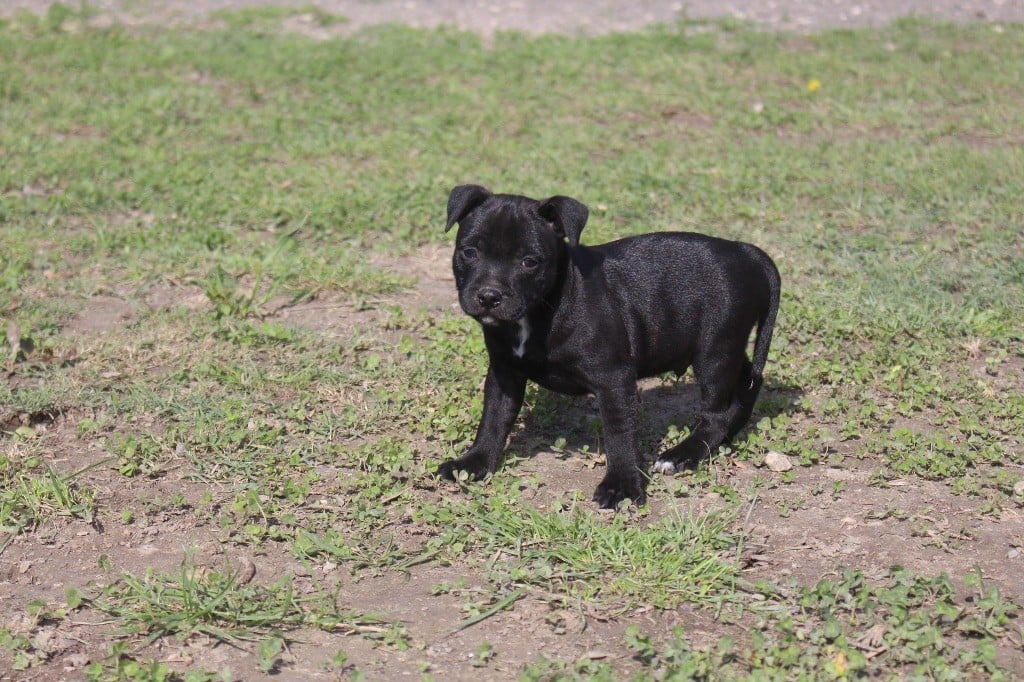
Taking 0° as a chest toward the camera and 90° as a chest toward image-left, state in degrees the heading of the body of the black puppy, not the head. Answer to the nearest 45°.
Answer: approximately 45°

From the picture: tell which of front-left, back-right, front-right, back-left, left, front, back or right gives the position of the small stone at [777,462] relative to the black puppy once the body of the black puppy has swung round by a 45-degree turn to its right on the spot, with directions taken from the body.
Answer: back
